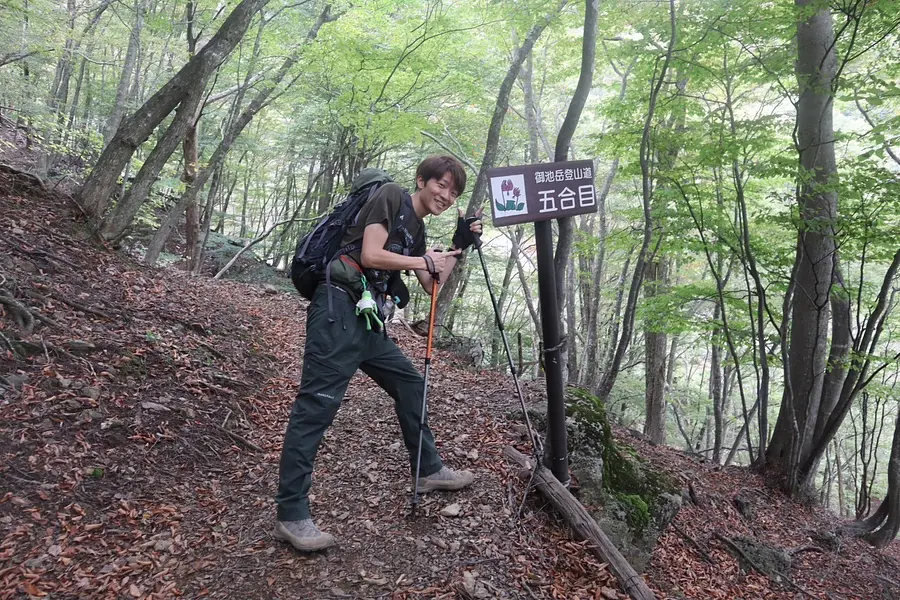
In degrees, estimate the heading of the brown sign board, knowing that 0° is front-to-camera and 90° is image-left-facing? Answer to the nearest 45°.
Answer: approximately 0°

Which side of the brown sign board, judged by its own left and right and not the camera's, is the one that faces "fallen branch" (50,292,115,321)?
right

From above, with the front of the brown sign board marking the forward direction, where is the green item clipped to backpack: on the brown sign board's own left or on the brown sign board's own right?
on the brown sign board's own right

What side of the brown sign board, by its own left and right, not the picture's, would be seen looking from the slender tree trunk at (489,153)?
back

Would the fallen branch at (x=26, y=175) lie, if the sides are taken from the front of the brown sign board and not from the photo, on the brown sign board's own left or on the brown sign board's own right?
on the brown sign board's own right

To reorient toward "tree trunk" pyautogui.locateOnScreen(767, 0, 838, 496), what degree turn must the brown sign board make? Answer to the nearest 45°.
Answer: approximately 135° to its left

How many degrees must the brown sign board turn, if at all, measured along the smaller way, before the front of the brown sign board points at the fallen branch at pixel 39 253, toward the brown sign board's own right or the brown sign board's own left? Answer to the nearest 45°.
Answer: approximately 90° to the brown sign board's own right

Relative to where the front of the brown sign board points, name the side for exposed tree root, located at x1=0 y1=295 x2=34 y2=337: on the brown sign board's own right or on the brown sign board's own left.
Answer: on the brown sign board's own right
